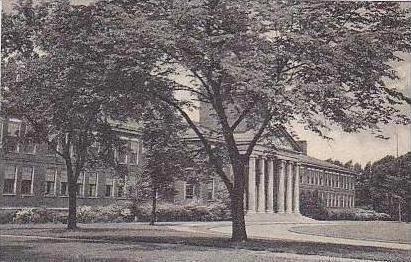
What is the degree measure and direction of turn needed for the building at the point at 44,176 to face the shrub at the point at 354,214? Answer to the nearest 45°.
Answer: approximately 45° to its left

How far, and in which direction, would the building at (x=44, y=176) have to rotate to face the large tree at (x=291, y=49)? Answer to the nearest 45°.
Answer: approximately 45° to its left

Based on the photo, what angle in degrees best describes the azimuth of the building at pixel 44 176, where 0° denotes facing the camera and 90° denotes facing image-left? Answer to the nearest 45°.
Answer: approximately 315°

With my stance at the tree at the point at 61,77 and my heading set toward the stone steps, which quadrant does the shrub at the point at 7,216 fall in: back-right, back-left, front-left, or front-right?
back-left
